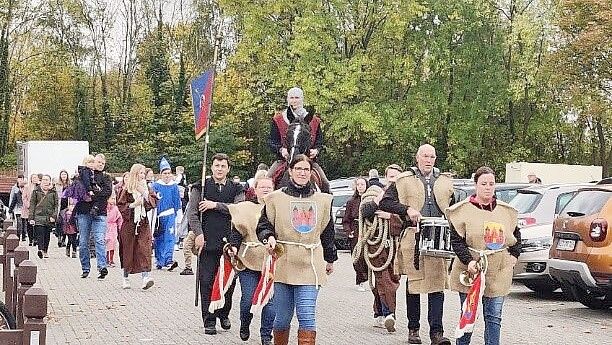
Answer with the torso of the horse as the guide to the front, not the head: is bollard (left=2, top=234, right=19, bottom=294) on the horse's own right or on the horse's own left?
on the horse's own right

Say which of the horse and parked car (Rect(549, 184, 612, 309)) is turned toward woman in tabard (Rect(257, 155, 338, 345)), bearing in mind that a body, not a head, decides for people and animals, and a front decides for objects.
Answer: the horse

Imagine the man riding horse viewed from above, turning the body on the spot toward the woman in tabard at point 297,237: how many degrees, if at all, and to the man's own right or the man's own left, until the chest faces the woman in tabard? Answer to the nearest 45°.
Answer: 0° — they already face them

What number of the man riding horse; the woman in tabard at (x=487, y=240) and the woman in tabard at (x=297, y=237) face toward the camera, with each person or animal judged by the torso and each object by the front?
3

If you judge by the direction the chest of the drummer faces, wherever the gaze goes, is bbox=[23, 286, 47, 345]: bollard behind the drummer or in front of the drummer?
in front
